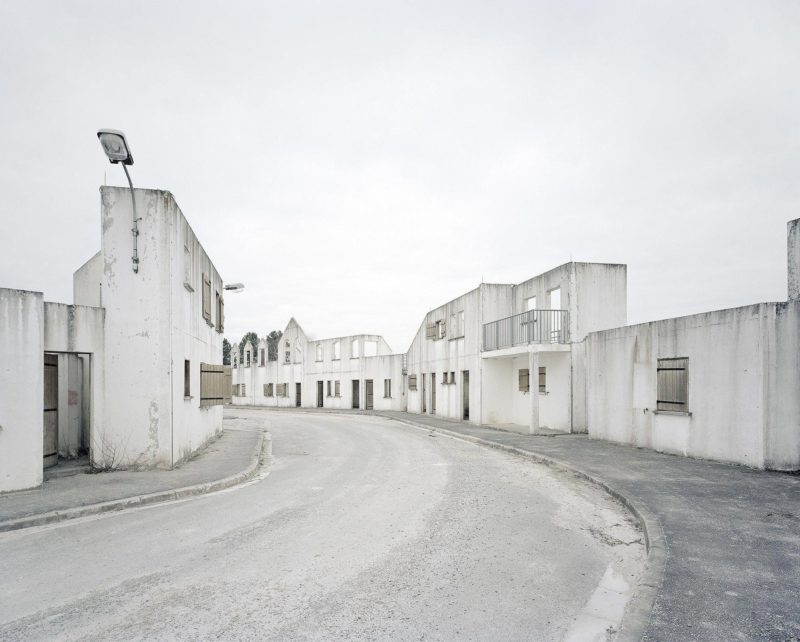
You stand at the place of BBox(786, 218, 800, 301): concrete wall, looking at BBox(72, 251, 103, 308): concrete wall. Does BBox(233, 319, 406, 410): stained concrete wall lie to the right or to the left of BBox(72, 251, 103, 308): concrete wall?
right

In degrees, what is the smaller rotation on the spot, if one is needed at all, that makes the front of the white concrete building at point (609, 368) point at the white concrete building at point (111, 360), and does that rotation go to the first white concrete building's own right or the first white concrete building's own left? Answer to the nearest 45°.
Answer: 0° — it already faces it

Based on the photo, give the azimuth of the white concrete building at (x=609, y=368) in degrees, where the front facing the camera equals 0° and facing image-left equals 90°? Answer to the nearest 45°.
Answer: approximately 45°
